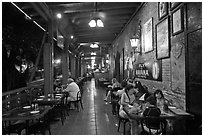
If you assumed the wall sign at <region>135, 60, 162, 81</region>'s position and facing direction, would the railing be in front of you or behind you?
in front

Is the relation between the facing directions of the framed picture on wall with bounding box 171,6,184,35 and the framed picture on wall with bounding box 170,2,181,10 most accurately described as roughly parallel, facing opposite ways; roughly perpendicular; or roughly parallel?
roughly parallel

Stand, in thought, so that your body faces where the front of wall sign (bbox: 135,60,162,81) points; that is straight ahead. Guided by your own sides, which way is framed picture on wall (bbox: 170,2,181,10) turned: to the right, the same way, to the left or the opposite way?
the same way

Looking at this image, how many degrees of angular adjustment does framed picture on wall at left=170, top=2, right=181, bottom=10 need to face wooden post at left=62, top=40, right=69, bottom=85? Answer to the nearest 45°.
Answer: approximately 90° to its right

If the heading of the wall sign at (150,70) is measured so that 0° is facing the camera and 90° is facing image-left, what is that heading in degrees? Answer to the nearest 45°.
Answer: approximately 45°

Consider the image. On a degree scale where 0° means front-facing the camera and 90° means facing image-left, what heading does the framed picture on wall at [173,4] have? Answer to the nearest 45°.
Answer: approximately 45°

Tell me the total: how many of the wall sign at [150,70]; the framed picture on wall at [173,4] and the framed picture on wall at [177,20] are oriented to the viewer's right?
0

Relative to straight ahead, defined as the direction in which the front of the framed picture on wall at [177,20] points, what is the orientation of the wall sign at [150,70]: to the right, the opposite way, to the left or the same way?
the same way

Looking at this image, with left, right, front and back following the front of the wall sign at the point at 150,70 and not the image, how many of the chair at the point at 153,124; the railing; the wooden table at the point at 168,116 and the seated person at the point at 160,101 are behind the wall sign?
0

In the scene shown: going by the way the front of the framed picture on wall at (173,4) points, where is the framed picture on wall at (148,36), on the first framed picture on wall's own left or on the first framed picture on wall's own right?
on the first framed picture on wall's own right

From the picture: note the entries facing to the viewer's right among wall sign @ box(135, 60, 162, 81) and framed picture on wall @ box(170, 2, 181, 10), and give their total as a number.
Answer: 0

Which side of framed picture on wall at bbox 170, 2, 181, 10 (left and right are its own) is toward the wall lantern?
right

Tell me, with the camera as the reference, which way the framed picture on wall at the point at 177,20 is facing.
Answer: facing the viewer and to the left of the viewer

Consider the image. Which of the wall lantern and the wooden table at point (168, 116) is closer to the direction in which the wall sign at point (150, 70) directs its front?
the wooden table

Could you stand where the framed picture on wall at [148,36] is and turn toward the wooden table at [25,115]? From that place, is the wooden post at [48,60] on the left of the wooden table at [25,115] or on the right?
right
